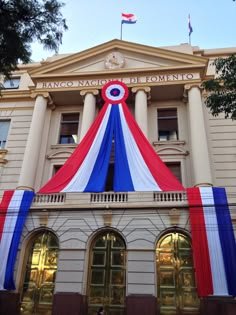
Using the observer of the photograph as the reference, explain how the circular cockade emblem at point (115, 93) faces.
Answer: facing the viewer

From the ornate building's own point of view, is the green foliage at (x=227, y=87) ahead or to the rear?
ahead

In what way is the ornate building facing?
toward the camera

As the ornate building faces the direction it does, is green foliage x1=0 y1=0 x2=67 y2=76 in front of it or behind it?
in front
